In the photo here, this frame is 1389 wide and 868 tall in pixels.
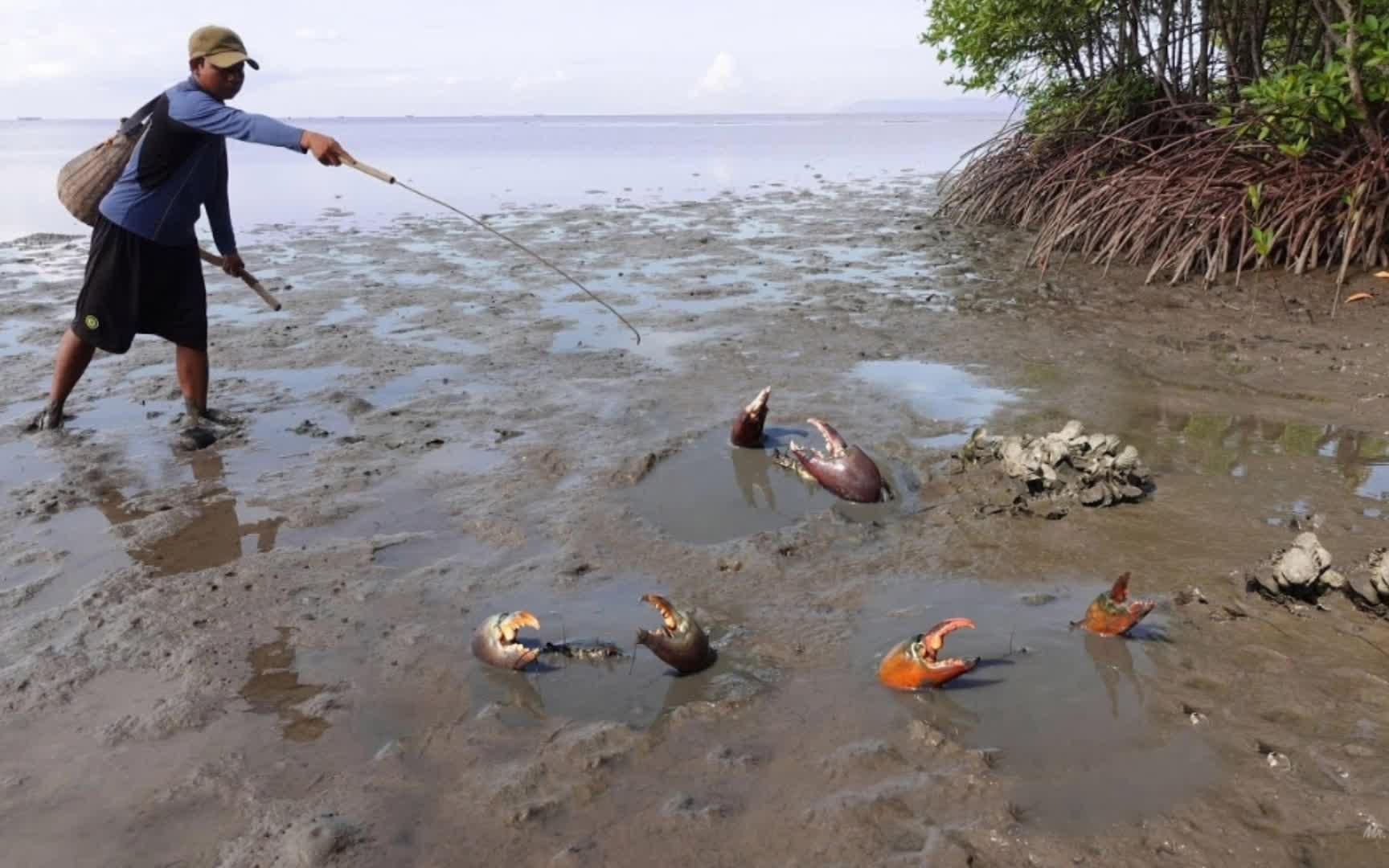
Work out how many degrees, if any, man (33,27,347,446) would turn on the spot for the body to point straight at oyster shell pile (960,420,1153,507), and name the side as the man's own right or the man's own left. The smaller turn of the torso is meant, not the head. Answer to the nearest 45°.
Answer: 0° — they already face it

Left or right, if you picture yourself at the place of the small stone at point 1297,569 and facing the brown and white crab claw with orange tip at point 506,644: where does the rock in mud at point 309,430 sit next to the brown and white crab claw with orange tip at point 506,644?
right

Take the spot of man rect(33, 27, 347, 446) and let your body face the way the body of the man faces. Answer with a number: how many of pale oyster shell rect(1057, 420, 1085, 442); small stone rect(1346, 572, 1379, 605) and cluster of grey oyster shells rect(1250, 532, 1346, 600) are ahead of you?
3

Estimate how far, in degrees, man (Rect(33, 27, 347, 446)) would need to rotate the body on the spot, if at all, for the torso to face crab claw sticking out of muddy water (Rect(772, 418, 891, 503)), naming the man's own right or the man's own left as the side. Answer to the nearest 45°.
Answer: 0° — they already face it

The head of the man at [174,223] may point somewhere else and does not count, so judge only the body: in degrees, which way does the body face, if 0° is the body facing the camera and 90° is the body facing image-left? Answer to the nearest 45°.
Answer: approximately 315°

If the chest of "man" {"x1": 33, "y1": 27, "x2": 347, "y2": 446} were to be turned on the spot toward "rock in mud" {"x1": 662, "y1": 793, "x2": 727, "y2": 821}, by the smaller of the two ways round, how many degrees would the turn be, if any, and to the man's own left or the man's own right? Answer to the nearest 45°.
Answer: approximately 45° to the man's own right

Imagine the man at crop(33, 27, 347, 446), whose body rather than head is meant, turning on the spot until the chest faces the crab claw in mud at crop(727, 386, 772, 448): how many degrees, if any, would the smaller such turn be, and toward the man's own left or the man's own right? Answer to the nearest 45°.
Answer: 0° — they already face it

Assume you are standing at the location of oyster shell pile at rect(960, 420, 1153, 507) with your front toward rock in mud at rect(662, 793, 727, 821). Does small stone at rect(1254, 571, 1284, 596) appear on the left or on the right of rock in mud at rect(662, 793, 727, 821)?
left

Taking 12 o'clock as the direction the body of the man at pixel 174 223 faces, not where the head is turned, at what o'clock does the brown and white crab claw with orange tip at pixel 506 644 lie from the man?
The brown and white crab claw with orange tip is roughly at 1 o'clock from the man.

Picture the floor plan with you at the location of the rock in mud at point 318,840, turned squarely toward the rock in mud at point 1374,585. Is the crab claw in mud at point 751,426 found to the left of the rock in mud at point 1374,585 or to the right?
left

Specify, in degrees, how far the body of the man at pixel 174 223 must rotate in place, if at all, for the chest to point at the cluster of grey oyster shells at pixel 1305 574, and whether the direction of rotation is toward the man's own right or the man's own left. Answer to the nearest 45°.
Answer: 0° — they already face it

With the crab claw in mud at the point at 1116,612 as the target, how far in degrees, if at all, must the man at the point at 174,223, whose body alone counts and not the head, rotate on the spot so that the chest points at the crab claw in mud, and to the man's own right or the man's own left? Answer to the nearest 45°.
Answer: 0° — they already face it
